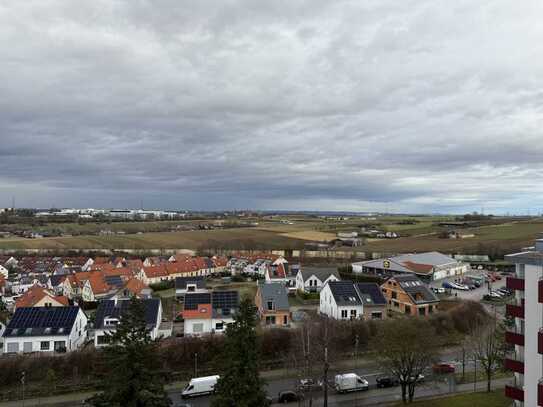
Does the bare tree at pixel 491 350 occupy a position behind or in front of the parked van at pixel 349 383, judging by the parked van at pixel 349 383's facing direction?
in front

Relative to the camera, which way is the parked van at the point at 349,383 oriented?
to the viewer's right

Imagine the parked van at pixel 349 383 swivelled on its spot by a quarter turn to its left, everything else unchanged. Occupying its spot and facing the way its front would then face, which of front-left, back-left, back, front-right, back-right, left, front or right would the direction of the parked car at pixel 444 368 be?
front-right

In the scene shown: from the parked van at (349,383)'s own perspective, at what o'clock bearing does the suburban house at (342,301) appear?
The suburban house is roughly at 9 o'clock from the parked van.

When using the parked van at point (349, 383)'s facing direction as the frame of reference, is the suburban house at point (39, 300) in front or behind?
behind

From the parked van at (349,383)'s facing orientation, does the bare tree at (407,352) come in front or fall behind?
in front

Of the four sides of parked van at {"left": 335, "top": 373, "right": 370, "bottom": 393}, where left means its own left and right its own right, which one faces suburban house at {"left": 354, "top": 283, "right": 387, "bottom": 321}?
left

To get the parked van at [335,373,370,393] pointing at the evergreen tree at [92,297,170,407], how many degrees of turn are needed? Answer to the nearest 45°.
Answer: approximately 135° to its right

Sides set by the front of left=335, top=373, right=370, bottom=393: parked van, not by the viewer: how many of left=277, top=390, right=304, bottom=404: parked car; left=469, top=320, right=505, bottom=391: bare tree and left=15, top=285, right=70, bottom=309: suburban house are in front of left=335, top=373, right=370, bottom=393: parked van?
1

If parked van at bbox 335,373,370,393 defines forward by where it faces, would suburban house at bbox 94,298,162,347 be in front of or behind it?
behind

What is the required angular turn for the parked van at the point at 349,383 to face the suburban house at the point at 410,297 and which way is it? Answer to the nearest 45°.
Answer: approximately 90° to its left

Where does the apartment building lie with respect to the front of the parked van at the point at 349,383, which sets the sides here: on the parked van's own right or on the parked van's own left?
on the parked van's own right

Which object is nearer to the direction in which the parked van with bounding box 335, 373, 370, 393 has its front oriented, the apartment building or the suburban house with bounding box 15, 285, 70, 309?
the apartment building

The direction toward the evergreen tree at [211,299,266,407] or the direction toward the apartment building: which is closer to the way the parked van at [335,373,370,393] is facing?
the apartment building
